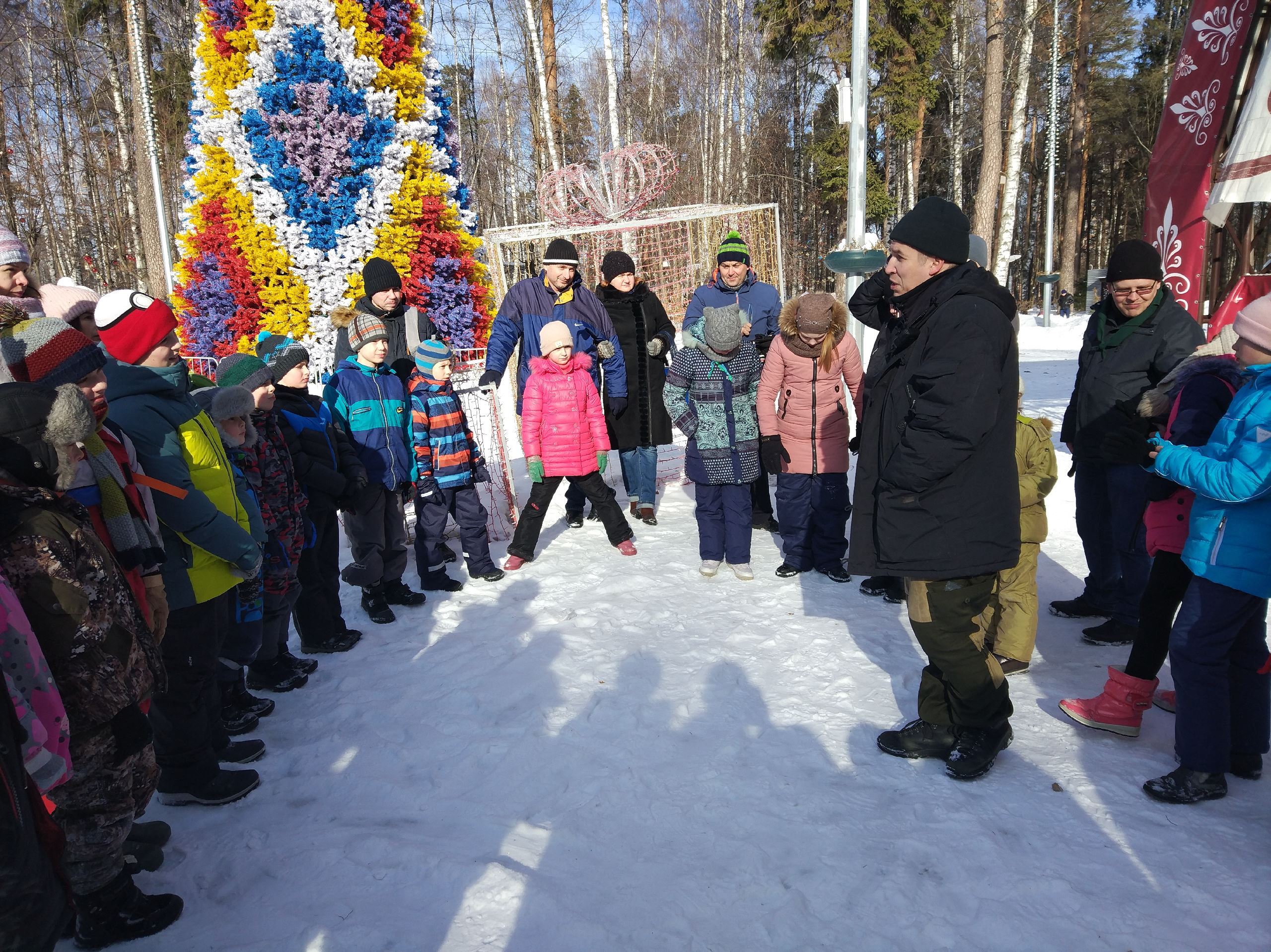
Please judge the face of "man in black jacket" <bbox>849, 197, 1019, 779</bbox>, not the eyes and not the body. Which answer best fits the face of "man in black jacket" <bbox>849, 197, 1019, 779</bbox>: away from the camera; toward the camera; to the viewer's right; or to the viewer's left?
to the viewer's left

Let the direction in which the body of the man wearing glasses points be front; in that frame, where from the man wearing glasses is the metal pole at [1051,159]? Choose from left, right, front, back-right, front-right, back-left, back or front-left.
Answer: back-right

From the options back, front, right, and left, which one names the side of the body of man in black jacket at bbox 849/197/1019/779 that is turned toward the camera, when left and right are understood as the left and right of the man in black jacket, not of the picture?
left

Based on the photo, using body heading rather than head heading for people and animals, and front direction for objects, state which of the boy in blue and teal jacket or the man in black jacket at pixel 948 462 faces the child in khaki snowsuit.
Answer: the boy in blue and teal jacket

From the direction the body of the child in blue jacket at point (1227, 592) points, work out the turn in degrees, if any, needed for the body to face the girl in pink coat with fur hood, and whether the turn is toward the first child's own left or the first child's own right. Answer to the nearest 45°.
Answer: approximately 45° to the first child's own right

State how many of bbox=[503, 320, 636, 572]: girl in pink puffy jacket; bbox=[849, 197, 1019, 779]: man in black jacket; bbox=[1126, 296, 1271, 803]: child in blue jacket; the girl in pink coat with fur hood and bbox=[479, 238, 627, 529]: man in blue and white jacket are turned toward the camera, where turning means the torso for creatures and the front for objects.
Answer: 3

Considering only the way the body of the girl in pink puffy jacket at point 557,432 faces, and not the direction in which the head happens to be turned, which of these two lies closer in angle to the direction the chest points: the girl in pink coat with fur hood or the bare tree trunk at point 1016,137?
the girl in pink coat with fur hood

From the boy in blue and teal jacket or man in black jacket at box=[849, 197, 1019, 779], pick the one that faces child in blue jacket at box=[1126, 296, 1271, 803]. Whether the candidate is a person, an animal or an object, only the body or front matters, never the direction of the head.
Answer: the boy in blue and teal jacket

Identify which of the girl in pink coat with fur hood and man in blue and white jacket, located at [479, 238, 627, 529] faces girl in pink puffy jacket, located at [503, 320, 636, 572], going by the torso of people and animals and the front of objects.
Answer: the man in blue and white jacket

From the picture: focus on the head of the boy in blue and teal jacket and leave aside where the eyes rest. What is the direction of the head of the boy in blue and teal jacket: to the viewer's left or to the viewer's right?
to the viewer's right

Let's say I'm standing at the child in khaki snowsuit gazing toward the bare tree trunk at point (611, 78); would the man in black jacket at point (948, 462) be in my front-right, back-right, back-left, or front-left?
back-left
